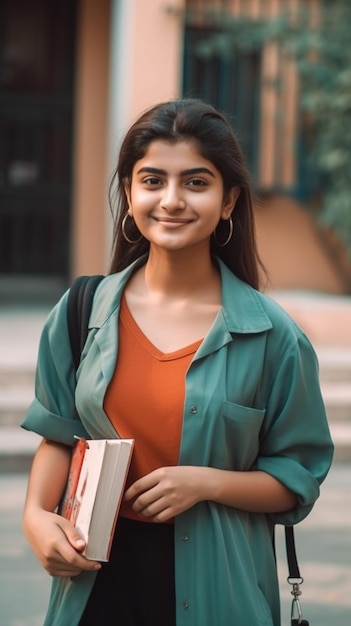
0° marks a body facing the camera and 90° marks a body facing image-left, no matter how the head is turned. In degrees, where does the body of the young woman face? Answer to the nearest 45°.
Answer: approximately 0°

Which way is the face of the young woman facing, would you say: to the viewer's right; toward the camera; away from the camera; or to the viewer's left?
toward the camera
